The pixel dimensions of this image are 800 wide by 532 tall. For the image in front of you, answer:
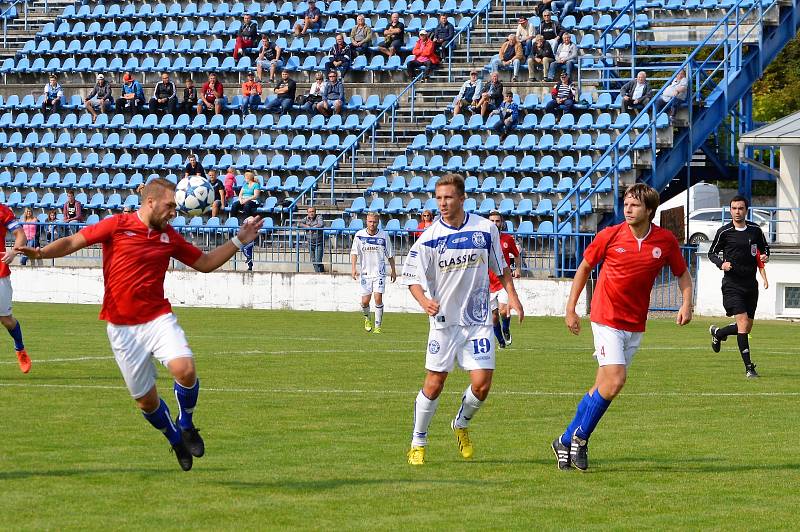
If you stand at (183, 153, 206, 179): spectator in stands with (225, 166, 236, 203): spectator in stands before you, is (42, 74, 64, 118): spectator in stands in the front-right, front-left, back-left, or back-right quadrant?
back-left

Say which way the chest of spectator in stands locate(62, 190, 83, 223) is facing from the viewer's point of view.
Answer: toward the camera

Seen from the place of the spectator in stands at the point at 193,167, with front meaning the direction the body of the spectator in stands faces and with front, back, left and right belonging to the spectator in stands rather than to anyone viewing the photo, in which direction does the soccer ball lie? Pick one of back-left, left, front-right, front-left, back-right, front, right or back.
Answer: front

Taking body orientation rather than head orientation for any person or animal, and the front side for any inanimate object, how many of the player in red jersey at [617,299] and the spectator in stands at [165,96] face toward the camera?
2

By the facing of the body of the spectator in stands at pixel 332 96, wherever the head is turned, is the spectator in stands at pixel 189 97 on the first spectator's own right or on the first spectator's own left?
on the first spectator's own right

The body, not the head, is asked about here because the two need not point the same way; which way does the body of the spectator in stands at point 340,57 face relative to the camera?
toward the camera

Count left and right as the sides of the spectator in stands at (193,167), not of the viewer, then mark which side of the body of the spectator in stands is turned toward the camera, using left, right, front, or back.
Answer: front

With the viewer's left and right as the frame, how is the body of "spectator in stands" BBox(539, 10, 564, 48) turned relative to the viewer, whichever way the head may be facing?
facing the viewer

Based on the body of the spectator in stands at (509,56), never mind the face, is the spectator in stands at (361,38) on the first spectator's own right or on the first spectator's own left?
on the first spectator's own right

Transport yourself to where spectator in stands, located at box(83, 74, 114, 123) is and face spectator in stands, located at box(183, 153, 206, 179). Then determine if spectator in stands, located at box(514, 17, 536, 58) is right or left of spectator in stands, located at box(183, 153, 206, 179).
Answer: left

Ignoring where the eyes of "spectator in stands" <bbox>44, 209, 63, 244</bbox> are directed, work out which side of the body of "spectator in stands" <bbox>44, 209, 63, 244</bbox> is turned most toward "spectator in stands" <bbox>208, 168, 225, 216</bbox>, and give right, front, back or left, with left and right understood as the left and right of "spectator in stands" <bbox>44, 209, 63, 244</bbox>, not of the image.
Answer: left

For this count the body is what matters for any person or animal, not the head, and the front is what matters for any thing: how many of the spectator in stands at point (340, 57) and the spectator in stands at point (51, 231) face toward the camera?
2

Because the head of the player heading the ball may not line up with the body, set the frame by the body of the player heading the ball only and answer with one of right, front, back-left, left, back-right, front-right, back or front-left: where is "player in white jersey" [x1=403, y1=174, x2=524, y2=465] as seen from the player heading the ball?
front-left

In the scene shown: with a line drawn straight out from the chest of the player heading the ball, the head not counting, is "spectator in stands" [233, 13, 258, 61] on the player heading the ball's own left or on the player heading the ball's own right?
on the player heading the ball's own left

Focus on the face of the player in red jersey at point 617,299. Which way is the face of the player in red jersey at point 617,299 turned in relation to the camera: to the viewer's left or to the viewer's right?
to the viewer's left

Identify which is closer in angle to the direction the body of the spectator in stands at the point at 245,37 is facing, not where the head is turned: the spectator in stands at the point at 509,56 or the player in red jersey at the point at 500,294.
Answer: the player in red jersey
